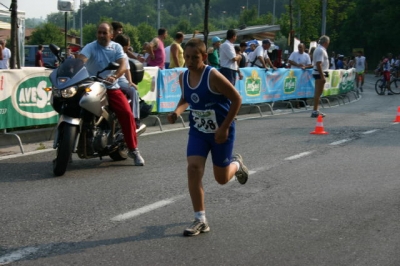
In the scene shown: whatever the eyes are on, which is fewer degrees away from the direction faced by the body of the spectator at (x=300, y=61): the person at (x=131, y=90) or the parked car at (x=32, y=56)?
the person

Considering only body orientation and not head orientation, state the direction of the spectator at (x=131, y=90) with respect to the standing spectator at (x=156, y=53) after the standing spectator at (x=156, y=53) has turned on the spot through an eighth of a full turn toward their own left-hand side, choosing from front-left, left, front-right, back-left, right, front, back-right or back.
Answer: back-right

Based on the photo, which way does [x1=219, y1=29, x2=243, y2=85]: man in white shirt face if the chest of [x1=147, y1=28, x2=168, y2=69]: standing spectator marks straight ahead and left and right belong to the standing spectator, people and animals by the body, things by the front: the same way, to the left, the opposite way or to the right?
the same way

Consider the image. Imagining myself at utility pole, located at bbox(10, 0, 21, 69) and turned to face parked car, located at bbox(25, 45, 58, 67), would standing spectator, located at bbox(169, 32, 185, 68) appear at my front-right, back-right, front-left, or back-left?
front-right

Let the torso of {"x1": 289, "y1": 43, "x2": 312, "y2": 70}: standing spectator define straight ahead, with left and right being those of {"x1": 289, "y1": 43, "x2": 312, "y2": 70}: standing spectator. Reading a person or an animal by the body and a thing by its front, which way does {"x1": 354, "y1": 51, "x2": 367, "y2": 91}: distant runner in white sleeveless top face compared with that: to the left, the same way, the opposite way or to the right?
the same way

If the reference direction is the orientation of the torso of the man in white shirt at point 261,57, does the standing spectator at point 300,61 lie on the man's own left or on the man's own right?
on the man's own left

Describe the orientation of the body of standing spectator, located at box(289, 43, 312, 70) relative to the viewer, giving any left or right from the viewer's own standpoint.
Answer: facing the viewer

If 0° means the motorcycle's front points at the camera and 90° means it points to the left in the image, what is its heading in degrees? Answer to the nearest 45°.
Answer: approximately 45°
